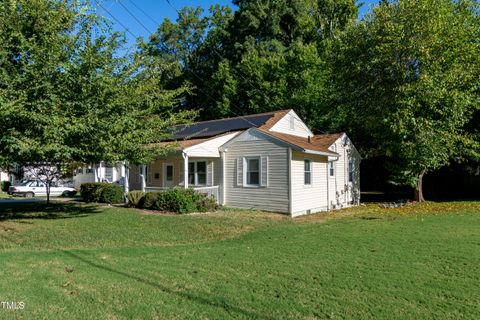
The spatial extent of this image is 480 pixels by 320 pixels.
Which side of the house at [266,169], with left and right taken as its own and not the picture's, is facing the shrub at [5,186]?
right

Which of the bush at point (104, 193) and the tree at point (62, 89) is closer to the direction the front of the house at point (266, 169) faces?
the tree

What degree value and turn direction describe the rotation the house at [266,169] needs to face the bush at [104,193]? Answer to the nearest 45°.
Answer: approximately 45° to its right

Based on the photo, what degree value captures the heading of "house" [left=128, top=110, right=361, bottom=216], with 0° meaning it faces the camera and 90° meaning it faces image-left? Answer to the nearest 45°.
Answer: approximately 45°

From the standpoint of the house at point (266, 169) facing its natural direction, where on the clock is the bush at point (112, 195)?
The bush is roughly at 2 o'clock from the house.

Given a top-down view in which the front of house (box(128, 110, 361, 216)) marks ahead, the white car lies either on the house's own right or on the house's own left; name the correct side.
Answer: on the house's own right

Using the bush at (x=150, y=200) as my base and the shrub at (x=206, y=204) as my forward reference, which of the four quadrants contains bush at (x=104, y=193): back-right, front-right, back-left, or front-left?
back-left
